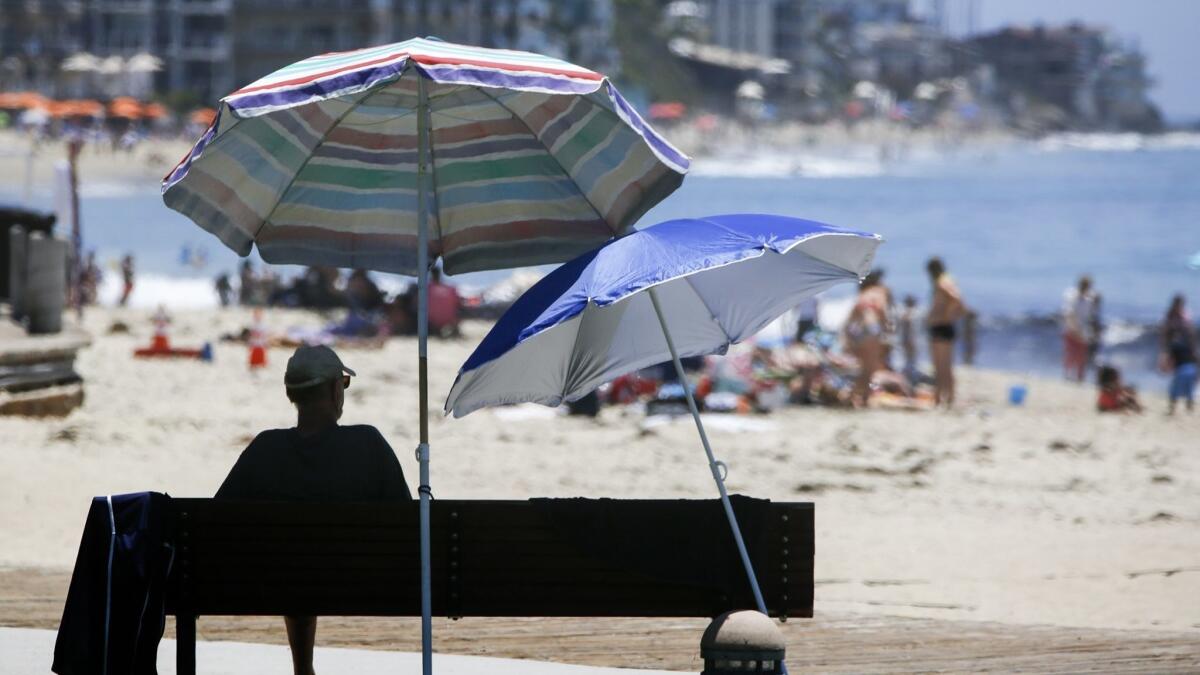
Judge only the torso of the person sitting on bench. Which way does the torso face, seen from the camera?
away from the camera

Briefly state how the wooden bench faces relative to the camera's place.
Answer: facing away from the viewer

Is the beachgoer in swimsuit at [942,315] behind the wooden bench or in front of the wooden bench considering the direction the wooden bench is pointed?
in front

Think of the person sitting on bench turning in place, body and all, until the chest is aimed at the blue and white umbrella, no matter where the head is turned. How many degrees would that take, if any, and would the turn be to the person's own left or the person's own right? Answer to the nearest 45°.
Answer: approximately 90° to the person's own right

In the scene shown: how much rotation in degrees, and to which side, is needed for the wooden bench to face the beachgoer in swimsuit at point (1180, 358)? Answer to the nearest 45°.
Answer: approximately 45° to its right

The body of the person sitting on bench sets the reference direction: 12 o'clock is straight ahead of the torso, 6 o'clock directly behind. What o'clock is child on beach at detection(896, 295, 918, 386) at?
The child on beach is roughly at 1 o'clock from the person sitting on bench.
